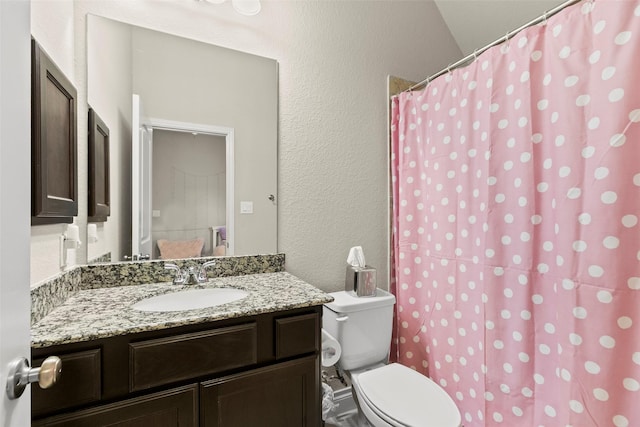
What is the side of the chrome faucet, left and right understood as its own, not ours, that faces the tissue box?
left

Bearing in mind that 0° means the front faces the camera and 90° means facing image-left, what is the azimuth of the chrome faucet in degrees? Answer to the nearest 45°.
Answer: approximately 0°

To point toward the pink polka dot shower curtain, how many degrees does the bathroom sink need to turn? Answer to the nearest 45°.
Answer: approximately 45° to its left

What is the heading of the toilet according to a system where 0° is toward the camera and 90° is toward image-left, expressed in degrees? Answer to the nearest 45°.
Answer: approximately 315°

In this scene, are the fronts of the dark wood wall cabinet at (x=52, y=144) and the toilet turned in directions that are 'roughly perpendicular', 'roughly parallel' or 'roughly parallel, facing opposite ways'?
roughly perpendicular

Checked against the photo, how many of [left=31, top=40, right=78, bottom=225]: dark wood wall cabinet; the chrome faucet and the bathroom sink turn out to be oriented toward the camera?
2

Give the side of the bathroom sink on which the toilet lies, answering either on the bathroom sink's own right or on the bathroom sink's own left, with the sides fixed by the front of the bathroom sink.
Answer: on the bathroom sink's own left

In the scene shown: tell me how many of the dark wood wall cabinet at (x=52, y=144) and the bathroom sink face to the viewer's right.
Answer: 1
